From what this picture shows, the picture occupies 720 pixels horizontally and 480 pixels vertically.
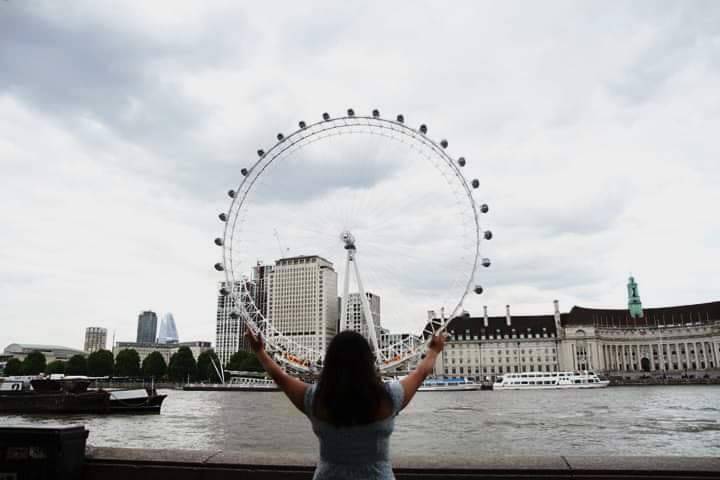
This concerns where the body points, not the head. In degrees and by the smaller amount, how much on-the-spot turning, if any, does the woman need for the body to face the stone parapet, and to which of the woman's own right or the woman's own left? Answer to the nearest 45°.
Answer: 0° — they already face it

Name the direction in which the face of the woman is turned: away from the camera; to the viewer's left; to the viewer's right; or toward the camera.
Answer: away from the camera

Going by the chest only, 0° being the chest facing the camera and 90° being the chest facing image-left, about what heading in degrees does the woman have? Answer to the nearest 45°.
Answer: approximately 180°
